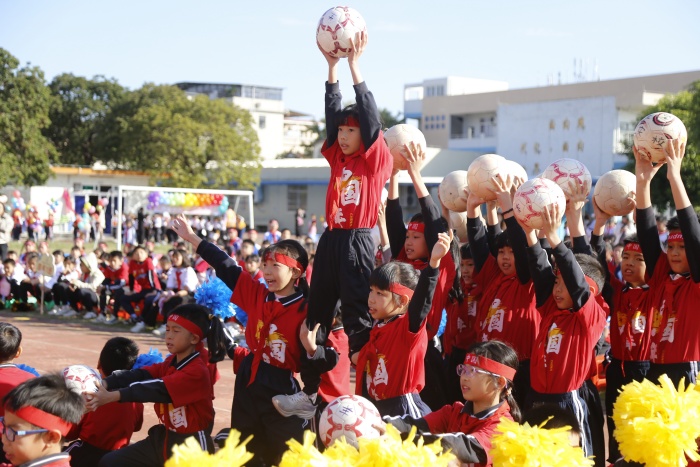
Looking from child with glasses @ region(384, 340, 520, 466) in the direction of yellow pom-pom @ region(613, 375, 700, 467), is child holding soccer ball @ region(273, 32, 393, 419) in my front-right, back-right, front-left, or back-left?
back-left

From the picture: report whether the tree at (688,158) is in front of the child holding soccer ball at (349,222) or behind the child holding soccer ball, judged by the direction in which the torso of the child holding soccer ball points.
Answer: behind

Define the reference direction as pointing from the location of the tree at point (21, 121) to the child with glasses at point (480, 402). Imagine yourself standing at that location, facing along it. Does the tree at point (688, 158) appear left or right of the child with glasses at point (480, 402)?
left

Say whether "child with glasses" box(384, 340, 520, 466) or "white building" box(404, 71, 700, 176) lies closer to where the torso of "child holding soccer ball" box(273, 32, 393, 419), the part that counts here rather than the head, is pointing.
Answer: the child with glasses

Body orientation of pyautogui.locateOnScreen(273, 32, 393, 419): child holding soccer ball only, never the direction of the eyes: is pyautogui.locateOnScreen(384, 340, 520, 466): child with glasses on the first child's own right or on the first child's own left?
on the first child's own left
